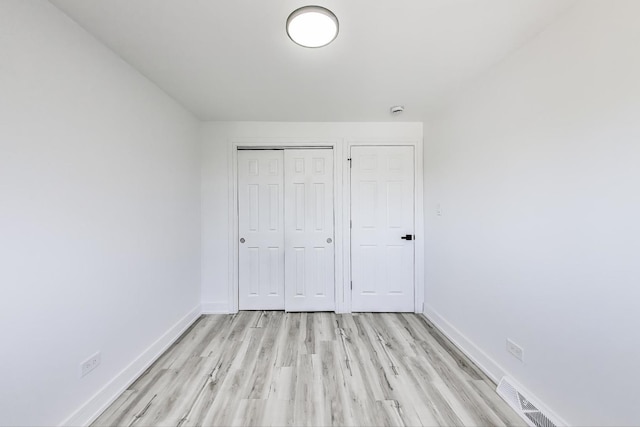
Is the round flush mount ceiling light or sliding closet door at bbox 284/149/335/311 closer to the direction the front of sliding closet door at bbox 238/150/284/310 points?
the round flush mount ceiling light

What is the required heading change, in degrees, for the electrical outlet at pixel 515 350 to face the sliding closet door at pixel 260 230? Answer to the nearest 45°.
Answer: approximately 45° to its right

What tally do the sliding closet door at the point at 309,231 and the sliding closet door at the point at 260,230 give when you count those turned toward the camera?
2

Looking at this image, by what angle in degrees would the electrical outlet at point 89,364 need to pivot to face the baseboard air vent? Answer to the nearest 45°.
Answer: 0° — it already faces it

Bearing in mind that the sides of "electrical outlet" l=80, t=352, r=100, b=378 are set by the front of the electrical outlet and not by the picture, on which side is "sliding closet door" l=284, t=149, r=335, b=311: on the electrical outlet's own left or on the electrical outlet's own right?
on the electrical outlet's own left

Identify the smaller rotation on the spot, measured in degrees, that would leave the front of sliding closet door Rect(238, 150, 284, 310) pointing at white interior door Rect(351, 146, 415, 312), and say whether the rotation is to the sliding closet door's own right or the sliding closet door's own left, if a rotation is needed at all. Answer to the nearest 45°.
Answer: approximately 90° to the sliding closet door's own left

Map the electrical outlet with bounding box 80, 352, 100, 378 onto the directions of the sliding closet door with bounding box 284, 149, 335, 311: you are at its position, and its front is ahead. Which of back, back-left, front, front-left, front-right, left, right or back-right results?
front-right

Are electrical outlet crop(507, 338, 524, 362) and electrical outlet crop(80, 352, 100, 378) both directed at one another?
yes

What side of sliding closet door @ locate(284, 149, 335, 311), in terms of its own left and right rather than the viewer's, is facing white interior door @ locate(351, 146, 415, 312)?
left

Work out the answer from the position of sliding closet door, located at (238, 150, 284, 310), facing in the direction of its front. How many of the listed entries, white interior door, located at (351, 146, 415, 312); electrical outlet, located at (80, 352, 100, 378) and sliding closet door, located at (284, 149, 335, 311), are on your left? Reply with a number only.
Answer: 2

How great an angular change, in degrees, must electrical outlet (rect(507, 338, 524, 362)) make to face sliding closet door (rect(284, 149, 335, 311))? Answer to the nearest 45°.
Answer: approximately 45° to its right

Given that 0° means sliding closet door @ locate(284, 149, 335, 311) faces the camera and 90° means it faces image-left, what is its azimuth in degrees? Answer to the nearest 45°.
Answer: approximately 0°

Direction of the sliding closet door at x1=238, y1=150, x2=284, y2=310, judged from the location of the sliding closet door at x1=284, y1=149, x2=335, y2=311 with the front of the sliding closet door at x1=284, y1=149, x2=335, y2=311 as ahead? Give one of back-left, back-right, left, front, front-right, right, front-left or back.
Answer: right
